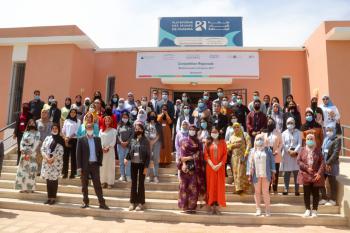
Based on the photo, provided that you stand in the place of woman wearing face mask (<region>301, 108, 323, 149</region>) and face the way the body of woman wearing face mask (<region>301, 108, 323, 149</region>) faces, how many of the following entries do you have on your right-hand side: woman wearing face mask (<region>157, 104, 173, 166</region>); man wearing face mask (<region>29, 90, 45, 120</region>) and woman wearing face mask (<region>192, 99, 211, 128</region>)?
3

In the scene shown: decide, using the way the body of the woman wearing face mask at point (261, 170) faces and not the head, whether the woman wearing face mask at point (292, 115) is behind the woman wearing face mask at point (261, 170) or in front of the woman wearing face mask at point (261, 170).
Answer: behind

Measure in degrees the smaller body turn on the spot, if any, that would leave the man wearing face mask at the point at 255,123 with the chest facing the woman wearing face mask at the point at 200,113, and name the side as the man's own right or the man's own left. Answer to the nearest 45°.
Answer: approximately 90° to the man's own right

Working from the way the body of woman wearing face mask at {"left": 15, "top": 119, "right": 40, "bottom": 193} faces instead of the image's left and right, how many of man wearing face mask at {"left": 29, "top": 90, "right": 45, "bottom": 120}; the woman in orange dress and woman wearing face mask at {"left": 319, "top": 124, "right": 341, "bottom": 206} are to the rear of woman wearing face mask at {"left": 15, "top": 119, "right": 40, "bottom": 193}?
1

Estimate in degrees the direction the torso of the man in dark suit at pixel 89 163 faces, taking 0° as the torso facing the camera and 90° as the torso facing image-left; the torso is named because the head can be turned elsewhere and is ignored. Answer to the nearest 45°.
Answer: approximately 0°

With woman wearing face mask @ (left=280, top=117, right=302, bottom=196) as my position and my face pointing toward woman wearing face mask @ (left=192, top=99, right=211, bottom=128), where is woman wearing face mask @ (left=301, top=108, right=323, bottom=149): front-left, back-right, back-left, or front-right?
back-right

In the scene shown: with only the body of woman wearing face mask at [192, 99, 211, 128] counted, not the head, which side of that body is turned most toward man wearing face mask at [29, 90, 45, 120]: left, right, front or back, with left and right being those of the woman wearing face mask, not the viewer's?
right
